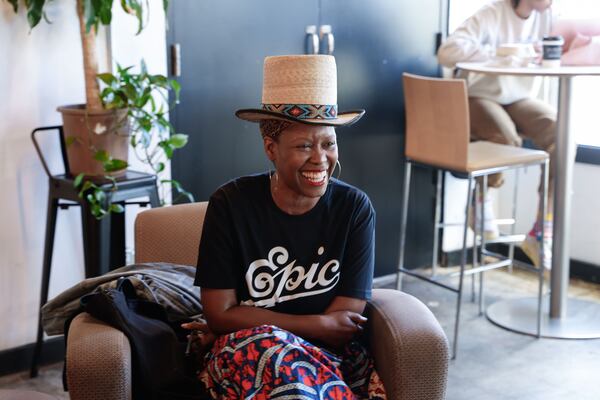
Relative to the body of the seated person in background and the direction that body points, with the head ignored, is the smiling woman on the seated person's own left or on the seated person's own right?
on the seated person's own right

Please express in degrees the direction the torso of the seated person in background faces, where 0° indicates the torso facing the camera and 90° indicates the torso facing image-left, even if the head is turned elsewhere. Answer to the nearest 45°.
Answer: approximately 315°

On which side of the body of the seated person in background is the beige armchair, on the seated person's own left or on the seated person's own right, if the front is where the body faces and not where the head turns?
on the seated person's own right

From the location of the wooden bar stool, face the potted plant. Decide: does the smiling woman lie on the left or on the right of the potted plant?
left

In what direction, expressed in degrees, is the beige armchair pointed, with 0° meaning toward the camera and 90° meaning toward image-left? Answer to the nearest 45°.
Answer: approximately 0°

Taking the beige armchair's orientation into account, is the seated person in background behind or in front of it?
behind

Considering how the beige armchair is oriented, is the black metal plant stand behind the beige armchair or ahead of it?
behind

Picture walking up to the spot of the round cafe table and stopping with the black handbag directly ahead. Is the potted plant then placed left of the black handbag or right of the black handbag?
right

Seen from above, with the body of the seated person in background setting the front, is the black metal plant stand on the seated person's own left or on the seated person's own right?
on the seated person's own right
